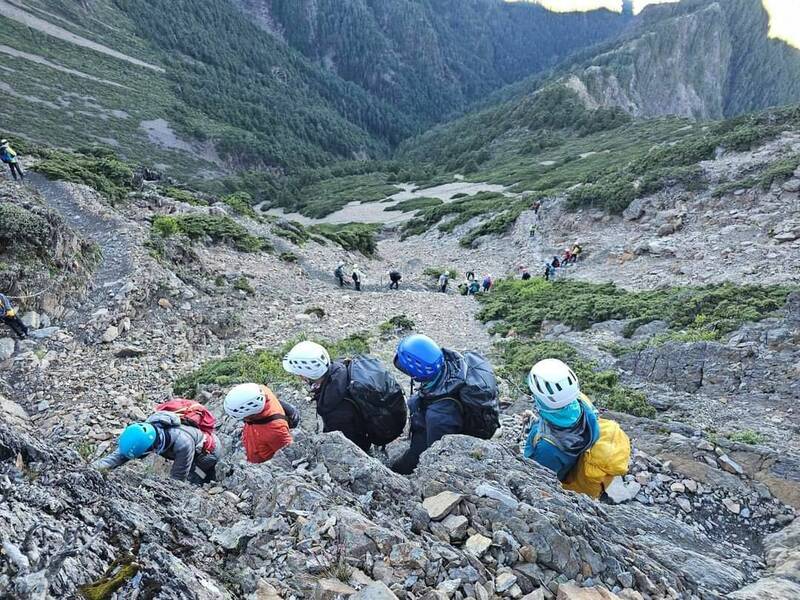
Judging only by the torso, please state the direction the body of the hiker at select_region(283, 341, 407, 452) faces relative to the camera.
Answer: to the viewer's left

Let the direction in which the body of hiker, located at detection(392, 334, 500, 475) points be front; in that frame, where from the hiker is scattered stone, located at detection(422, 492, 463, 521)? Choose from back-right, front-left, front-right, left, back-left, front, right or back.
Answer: left

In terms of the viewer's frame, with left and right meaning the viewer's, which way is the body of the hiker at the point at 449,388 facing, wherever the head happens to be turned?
facing to the left of the viewer

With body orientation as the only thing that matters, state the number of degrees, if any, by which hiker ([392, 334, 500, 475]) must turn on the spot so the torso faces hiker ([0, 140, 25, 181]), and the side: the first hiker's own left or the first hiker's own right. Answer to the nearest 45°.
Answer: approximately 45° to the first hiker's own right
